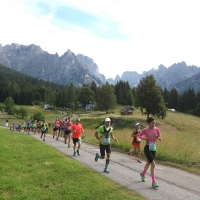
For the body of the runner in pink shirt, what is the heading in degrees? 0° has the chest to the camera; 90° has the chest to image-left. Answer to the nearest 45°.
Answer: approximately 315°
